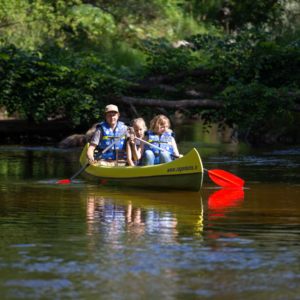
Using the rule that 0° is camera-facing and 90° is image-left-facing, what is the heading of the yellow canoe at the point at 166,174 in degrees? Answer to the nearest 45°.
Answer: approximately 315°

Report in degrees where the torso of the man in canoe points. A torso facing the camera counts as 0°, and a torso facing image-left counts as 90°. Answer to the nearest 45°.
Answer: approximately 0°

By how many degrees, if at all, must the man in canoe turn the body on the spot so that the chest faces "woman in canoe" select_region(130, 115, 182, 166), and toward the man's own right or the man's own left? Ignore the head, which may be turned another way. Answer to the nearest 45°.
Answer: approximately 45° to the man's own left

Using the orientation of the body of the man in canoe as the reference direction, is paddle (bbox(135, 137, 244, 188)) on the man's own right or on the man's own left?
on the man's own left

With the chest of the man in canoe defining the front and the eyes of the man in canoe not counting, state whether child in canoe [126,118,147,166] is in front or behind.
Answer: in front
